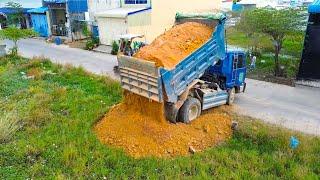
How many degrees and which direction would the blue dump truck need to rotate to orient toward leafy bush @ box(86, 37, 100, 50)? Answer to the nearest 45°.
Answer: approximately 90° to its left

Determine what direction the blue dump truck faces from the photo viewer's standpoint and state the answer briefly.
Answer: facing away from the viewer and to the right of the viewer

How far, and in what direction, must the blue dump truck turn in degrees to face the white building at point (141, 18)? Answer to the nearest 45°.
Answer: approximately 45° to its left

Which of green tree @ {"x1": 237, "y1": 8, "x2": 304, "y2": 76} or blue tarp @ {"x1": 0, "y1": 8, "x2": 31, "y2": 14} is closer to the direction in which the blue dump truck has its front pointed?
the green tree

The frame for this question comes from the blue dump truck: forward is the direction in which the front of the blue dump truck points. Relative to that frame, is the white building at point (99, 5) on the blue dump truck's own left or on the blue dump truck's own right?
on the blue dump truck's own left

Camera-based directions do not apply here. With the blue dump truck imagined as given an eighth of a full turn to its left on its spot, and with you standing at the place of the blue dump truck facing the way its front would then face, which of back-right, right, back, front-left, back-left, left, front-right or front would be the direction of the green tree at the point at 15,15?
front-left

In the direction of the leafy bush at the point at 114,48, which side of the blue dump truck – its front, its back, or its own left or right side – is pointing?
left
